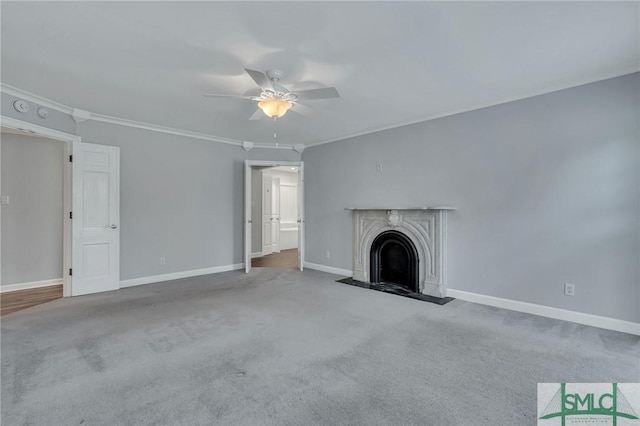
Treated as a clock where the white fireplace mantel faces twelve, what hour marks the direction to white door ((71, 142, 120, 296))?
The white door is roughly at 1 o'clock from the white fireplace mantel.

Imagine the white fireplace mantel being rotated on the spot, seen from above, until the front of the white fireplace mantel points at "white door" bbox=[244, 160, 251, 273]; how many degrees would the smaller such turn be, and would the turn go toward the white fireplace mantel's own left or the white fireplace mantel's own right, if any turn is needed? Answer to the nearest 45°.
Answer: approximately 45° to the white fireplace mantel's own right

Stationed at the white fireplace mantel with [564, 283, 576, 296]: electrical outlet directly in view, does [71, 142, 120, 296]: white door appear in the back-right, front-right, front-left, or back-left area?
back-right

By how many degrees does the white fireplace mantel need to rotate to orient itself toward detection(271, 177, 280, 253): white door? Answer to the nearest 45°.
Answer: approximately 90° to its right

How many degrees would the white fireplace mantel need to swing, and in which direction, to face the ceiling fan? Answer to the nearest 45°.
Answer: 0° — it already faces it

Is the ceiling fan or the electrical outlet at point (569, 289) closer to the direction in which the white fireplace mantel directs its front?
the ceiling fan

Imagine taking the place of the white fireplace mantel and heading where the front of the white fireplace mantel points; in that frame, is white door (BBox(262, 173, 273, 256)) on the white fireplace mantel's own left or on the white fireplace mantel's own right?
on the white fireplace mantel's own right

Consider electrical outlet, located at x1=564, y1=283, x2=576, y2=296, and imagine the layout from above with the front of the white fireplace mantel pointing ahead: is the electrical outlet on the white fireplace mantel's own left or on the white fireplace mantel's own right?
on the white fireplace mantel's own left

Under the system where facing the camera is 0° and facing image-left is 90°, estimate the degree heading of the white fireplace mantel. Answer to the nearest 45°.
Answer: approximately 45°
